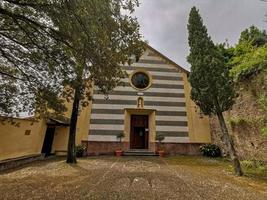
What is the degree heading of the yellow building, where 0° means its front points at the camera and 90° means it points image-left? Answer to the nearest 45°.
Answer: approximately 0°

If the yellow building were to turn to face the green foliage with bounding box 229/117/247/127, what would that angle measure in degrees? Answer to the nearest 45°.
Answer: approximately 45° to its left

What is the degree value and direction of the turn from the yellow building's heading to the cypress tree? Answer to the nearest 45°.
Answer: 0° — it already faces it

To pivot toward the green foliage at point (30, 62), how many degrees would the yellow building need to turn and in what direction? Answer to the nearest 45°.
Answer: approximately 45° to its right

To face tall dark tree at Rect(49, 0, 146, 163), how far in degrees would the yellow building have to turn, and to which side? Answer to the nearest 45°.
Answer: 0° — it already faces it

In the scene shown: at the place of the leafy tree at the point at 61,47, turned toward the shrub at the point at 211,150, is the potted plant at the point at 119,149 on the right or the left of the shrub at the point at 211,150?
left

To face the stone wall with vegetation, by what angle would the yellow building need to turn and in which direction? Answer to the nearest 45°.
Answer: approximately 45° to its left

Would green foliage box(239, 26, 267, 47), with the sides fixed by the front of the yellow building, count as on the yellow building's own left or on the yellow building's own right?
on the yellow building's own left

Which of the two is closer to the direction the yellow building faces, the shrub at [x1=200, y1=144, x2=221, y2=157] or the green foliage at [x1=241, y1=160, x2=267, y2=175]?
the green foliage

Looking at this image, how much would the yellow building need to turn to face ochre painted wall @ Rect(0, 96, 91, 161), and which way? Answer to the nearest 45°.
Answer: approximately 90° to its right

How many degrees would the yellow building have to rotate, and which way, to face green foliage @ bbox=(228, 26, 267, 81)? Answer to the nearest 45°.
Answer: approximately 45° to its left
